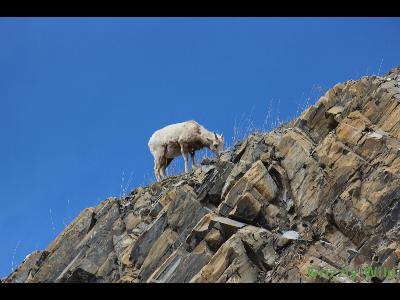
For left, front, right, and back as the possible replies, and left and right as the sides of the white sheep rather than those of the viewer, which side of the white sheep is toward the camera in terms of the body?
right
